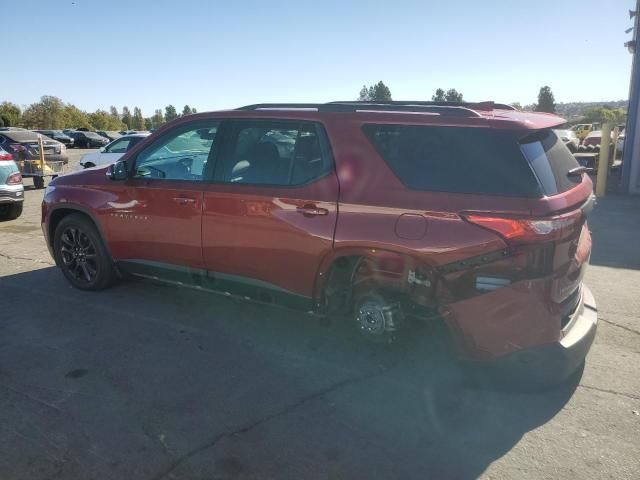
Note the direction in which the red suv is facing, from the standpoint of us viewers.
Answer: facing away from the viewer and to the left of the viewer

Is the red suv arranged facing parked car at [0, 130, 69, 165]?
yes

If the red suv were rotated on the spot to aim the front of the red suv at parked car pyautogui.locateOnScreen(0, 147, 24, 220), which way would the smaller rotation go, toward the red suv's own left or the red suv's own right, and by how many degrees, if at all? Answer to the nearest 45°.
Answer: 0° — it already faces it

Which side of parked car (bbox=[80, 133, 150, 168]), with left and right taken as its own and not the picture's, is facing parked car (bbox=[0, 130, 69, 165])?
front

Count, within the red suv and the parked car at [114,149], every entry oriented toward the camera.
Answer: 0

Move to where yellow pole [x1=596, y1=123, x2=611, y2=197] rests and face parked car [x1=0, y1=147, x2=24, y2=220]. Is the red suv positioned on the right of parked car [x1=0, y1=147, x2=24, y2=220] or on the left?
left

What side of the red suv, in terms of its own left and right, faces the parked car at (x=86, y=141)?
front

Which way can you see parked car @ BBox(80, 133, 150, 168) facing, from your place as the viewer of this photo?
facing to the left of the viewer

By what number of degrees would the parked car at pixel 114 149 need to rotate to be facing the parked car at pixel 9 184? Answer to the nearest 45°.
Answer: approximately 90° to its left
